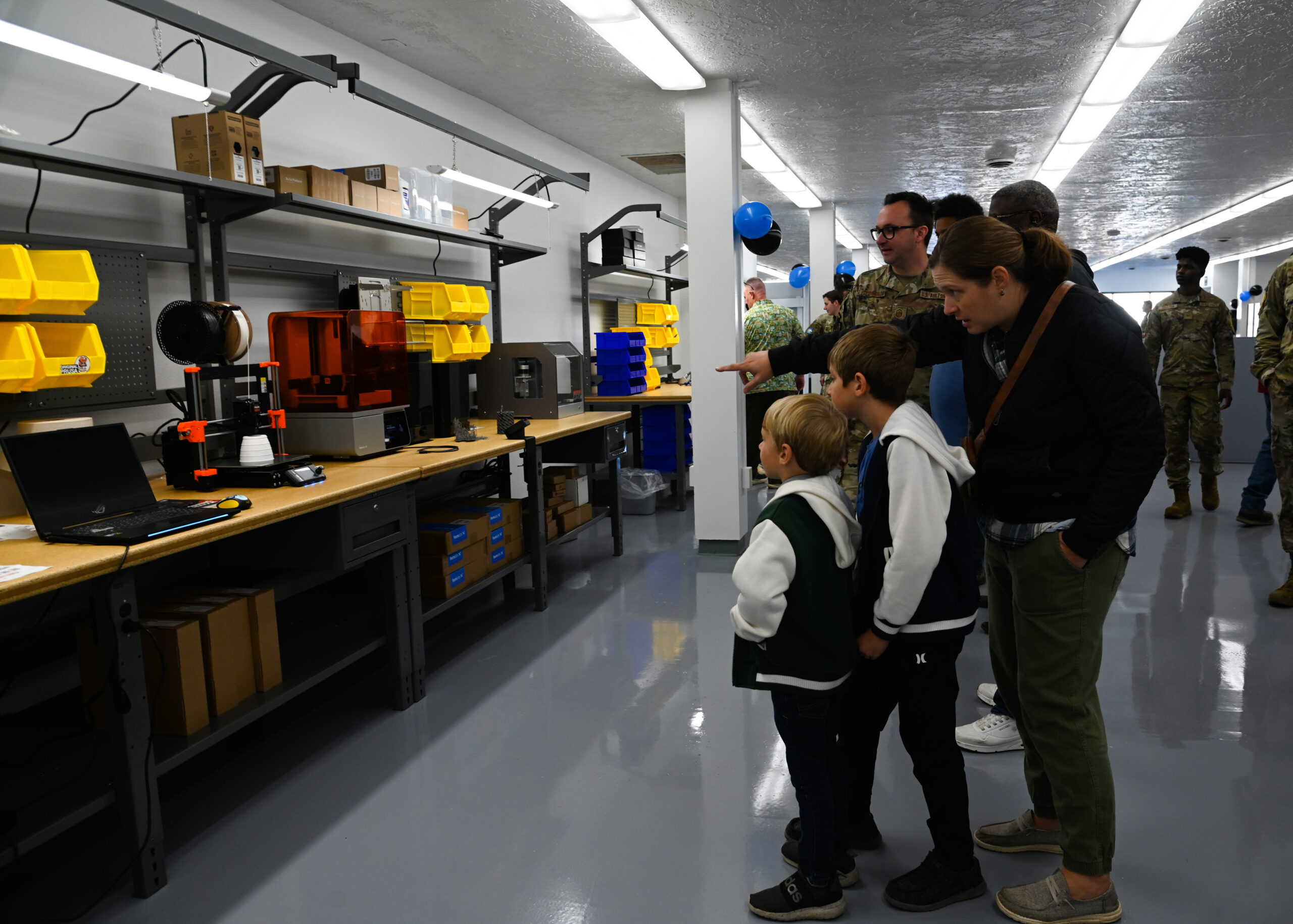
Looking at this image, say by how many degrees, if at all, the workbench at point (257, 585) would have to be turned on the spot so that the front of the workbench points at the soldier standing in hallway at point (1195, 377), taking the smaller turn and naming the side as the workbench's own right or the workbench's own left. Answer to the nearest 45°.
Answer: approximately 45° to the workbench's own left

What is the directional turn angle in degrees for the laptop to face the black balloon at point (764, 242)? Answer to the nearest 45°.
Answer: approximately 90° to its left

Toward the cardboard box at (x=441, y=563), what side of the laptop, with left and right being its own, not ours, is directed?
left

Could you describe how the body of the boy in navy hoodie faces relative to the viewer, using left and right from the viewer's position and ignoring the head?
facing to the left of the viewer

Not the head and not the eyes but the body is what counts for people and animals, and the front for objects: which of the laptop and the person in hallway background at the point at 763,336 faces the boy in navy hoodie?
the laptop

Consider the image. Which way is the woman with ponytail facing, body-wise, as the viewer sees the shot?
to the viewer's left

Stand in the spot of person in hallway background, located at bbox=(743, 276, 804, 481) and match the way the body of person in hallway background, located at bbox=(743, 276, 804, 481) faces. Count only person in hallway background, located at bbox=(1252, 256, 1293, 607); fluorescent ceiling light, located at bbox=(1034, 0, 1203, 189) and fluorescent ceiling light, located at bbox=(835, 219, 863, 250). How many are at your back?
2

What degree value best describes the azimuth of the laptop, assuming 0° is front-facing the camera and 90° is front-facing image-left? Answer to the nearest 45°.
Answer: approximately 315°
